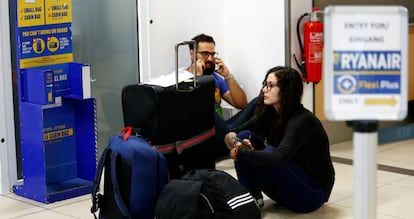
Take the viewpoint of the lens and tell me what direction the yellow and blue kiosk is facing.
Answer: facing the viewer and to the right of the viewer

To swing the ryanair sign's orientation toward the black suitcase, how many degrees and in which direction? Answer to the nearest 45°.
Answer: approximately 135° to its right

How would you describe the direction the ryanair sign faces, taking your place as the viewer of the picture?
facing the viewer

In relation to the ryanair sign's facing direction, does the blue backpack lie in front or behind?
behind

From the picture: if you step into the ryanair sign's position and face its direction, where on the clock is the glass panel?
The glass panel is roughly at 5 o'clock from the ryanair sign.

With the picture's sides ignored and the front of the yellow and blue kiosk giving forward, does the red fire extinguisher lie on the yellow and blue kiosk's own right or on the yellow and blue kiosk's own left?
on the yellow and blue kiosk's own left
